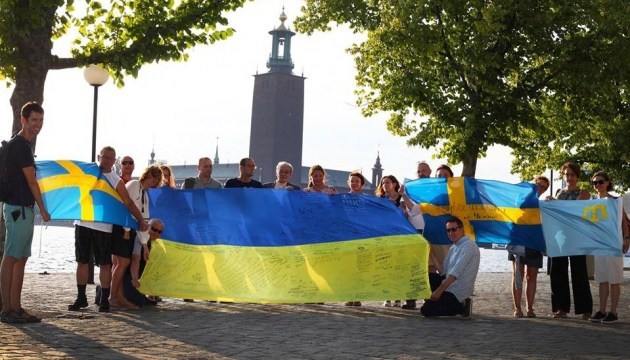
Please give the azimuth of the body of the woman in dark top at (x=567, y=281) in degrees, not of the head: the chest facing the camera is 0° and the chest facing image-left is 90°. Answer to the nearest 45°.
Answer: approximately 0°

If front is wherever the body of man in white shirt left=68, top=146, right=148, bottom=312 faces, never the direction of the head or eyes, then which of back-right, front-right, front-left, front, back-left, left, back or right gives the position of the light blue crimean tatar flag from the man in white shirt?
left

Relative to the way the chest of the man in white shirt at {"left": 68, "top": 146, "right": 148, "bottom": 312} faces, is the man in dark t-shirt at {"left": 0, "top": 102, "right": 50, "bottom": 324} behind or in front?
in front

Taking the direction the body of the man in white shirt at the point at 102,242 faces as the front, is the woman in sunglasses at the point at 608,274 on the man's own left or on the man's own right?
on the man's own left

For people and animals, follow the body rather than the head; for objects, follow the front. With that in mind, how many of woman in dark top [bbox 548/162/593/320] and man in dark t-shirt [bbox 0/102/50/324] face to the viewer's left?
0

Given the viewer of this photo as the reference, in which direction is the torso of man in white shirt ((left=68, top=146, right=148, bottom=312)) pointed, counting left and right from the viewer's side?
facing the viewer
